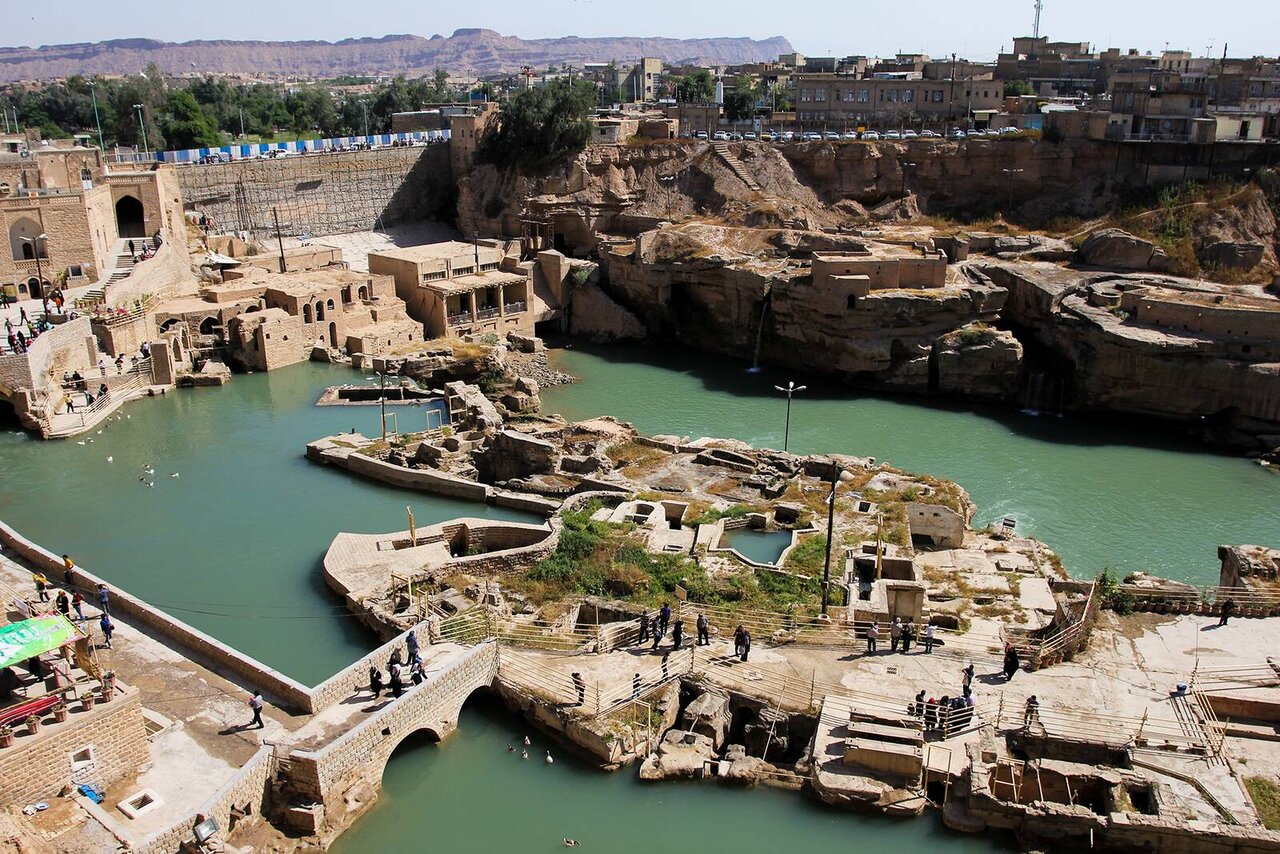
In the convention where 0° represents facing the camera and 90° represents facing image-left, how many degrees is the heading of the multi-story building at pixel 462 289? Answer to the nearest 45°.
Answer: approximately 315°

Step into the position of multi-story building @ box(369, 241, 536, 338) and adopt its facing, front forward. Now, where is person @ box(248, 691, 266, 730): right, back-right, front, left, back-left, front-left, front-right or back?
front-right

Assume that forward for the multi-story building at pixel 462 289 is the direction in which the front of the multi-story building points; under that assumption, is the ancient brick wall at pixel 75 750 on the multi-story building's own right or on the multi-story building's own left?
on the multi-story building's own right

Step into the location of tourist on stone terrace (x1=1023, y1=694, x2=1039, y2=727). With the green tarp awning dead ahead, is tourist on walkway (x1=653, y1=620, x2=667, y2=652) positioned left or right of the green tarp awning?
right

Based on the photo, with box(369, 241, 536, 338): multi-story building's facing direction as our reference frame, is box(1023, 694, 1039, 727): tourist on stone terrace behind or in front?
in front

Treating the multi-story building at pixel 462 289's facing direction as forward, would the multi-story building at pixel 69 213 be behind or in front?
behind

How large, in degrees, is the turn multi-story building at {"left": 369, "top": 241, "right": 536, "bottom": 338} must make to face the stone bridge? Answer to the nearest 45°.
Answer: approximately 45° to its right

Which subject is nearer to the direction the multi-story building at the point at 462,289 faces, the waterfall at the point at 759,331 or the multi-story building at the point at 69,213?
the waterfall
